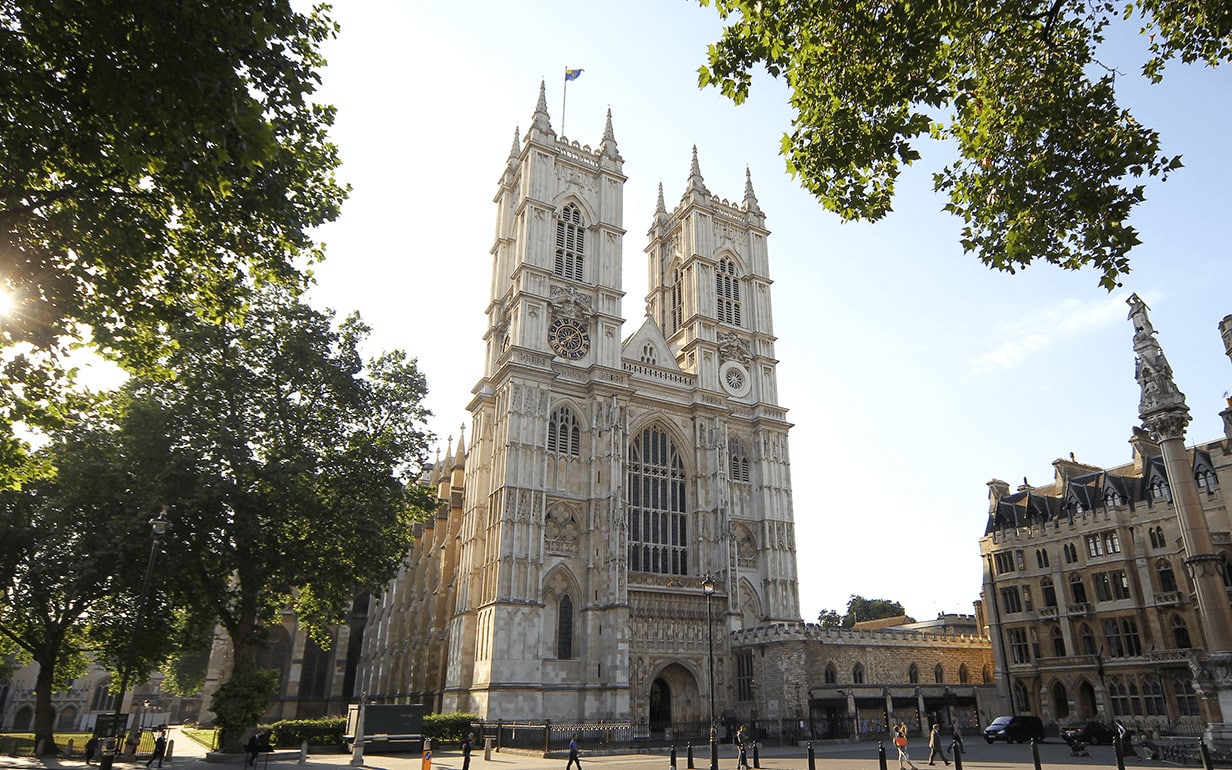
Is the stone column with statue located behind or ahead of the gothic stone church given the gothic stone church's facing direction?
ahead

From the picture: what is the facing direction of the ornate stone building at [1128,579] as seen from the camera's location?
facing the viewer and to the left of the viewer

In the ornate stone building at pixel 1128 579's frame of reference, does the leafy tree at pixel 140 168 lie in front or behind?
in front

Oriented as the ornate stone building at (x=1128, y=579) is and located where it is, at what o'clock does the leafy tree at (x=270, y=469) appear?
The leafy tree is roughly at 12 o'clock from the ornate stone building.

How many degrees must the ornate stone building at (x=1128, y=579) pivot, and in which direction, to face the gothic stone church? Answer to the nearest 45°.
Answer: approximately 45° to its right

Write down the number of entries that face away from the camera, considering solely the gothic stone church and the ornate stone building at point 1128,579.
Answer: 0

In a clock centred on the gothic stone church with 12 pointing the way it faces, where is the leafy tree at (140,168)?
The leafy tree is roughly at 2 o'clock from the gothic stone church.

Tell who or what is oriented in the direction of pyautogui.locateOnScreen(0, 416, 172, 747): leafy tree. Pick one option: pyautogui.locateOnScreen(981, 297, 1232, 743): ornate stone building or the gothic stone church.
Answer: the ornate stone building

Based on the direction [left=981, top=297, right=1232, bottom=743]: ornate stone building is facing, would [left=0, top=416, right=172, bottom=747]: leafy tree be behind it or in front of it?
in front

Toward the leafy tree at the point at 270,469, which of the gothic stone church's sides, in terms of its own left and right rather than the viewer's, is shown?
right

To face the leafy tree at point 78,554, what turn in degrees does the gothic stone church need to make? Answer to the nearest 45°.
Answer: approximately 90° to its right

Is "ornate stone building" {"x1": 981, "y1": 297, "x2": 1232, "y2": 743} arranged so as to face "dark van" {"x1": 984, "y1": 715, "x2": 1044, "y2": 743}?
yes

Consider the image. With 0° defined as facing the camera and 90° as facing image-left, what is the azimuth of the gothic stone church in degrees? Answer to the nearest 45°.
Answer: approximately 315°

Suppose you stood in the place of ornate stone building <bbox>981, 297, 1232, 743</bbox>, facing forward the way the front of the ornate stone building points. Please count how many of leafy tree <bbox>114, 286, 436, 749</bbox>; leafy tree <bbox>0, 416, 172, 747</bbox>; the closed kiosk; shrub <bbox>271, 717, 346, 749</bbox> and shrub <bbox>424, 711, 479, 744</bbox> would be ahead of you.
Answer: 5
